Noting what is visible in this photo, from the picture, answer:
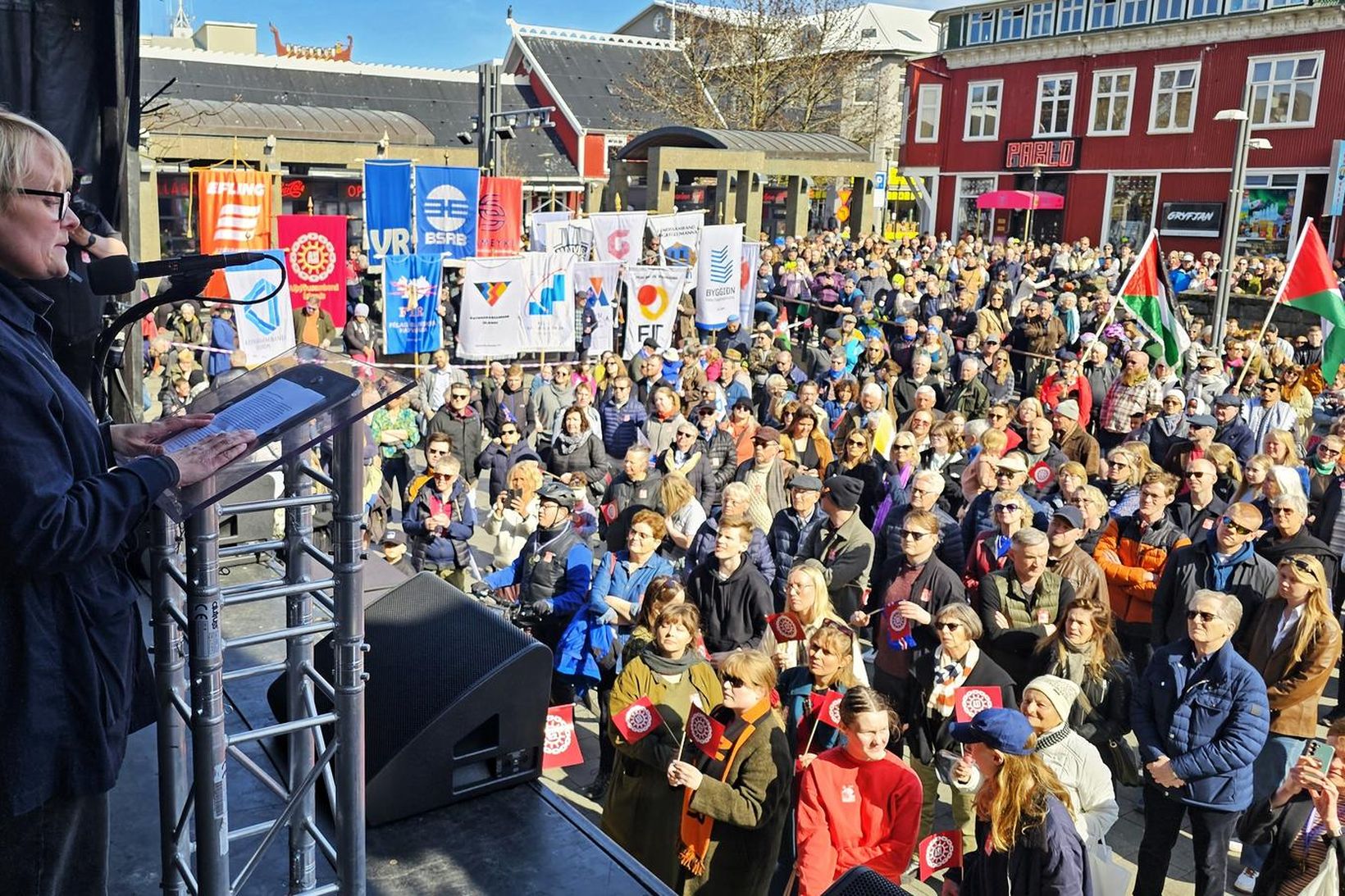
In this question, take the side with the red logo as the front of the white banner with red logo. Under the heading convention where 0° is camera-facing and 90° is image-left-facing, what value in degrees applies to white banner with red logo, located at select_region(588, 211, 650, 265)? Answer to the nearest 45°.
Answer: approximately 0°

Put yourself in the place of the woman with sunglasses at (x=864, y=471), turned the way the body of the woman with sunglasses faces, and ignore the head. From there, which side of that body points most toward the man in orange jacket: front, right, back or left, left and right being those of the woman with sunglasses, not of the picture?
left

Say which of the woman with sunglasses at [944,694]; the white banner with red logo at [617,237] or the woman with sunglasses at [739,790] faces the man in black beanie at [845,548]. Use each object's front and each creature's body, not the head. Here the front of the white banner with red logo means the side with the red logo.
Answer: the white banner with red logo

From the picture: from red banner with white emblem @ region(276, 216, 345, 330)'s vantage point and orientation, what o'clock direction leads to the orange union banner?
The orange union banner is roughly at 4 o'clock from the red banner with white emblem.

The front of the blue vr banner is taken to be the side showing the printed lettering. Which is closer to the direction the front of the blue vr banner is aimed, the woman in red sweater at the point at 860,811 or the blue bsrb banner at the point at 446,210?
the woman in red sweater

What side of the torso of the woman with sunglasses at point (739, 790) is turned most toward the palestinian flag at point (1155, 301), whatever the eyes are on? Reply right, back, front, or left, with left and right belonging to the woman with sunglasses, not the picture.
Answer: back
